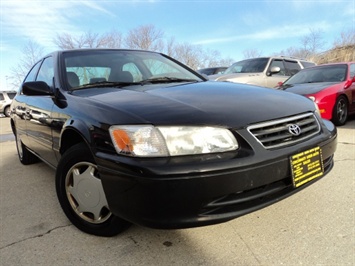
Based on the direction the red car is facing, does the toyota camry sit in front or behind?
in front

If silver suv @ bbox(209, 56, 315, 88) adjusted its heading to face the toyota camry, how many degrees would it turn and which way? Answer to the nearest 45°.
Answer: approximately 45° to its left

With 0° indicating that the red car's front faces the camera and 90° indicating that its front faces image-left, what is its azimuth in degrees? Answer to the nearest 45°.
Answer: approximately 45°

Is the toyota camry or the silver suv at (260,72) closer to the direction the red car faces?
the toyota camry

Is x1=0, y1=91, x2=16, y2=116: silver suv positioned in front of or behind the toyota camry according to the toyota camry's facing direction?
behind

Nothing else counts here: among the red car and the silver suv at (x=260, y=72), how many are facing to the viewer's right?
0

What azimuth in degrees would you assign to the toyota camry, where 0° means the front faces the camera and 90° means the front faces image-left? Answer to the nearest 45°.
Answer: approximately 315°

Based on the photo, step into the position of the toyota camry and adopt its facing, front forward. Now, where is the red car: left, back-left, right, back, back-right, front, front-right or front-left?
left
